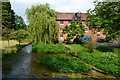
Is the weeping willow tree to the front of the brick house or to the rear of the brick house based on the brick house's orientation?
to the front

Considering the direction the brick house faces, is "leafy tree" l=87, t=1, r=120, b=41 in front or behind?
in front

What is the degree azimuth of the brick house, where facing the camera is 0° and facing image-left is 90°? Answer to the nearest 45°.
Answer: approximately 0°

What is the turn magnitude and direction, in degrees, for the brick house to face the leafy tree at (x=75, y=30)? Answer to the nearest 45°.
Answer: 0° — it already faces it
